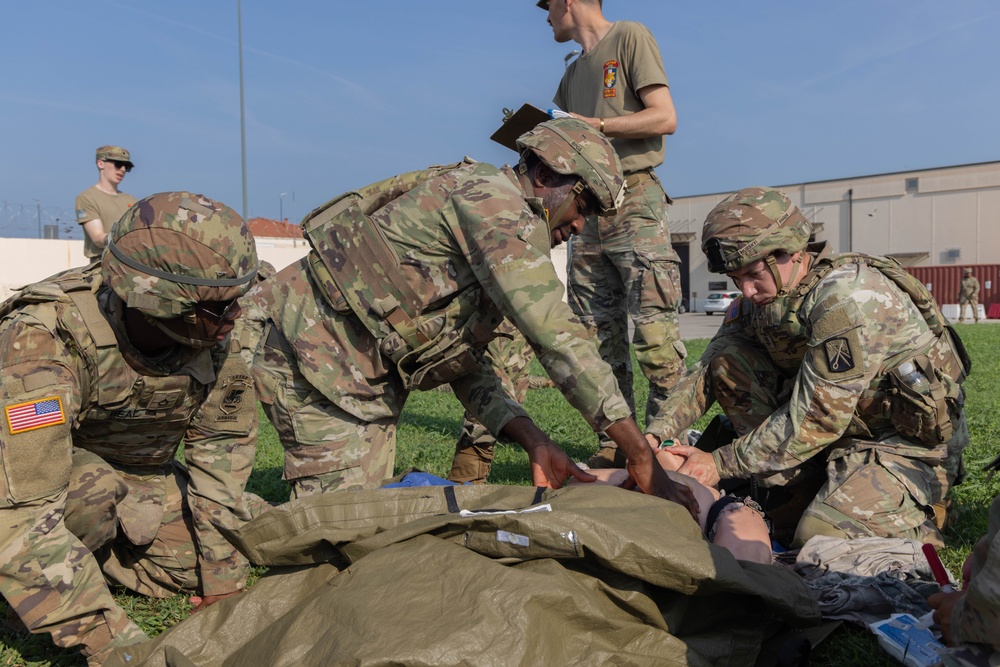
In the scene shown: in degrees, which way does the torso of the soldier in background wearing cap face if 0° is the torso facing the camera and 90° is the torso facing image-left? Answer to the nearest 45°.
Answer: approximately 315°

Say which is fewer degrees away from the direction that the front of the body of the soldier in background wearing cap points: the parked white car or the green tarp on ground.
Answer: the green tarp on ground

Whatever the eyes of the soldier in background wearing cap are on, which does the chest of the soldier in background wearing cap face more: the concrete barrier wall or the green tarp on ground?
the green tarp on ground

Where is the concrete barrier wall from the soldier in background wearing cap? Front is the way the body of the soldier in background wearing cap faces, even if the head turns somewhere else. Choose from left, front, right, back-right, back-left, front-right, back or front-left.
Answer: back-left

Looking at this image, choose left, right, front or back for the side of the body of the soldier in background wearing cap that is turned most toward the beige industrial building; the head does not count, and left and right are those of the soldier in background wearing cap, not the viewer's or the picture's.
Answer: left

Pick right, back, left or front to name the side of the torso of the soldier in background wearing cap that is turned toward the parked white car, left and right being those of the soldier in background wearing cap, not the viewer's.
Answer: left

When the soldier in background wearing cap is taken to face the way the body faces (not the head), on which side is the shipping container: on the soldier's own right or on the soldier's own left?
on the soldier's own left

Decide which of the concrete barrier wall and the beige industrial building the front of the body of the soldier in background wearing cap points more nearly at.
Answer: the beige industrial building

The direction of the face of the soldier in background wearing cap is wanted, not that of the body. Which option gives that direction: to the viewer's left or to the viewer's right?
to the viewer's right
